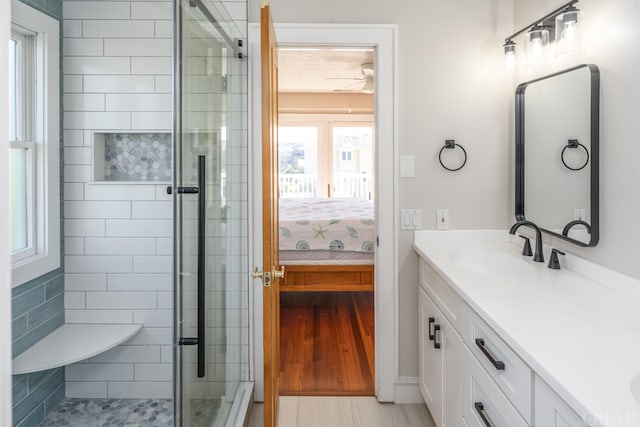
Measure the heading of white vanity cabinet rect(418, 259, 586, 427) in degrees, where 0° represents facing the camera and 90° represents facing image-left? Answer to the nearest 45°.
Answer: approximately 45°

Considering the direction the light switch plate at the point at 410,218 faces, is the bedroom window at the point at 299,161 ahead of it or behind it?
behind

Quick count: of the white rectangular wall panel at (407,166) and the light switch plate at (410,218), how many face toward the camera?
2
